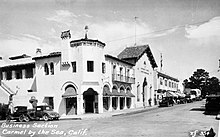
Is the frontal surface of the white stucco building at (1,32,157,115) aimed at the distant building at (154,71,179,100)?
no

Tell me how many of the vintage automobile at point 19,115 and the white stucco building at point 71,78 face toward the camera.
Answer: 1

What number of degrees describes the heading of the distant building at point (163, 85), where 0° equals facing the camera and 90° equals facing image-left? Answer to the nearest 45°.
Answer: approximately 315°

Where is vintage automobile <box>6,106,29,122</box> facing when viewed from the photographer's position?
facing to the left of the viewer

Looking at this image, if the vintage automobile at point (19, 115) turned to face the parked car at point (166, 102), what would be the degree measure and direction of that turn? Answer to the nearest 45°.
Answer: approximately 135° to its right

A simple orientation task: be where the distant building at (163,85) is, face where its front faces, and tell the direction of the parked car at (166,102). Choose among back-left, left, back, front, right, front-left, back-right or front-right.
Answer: front-right

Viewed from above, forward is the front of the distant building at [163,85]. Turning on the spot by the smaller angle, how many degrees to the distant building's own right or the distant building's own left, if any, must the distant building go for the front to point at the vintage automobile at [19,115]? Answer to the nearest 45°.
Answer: approximately 45° to the distant building's own right

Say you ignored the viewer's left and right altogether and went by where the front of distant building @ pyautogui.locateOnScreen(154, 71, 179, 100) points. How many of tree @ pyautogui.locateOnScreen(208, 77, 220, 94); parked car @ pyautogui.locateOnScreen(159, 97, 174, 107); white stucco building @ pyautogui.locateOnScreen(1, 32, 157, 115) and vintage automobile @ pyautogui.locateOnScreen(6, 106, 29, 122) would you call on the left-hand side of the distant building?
0

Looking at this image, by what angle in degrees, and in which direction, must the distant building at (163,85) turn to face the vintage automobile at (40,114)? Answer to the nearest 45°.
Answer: approximately 45° to its right

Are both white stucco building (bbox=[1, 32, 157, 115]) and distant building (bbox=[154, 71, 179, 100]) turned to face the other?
no

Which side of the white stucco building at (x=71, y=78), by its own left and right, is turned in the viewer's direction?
front

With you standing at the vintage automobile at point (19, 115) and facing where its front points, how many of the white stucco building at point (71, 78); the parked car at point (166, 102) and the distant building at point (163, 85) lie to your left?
0

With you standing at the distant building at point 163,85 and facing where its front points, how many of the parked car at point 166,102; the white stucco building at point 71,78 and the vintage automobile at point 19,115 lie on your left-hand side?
0

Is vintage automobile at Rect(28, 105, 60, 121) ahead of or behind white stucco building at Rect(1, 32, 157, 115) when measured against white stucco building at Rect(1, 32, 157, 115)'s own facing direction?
ahead
